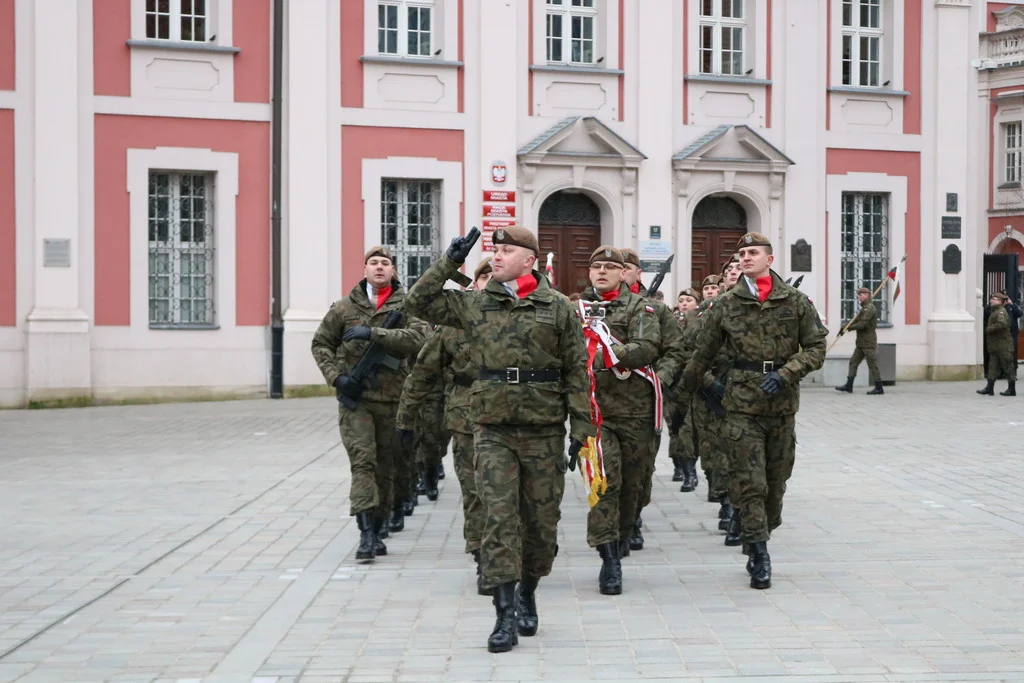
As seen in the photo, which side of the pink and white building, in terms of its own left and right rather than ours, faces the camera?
front

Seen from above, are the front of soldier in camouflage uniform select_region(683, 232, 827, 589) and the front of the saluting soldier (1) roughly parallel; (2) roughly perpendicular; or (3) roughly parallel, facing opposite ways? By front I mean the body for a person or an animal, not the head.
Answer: roughly parallel

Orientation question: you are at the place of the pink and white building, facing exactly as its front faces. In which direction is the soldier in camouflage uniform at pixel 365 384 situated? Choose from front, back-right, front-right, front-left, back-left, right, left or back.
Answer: front

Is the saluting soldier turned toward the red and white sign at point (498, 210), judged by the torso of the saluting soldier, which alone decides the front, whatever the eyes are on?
no

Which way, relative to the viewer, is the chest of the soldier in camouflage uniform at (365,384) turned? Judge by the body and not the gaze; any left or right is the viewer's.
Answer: facing the viewer

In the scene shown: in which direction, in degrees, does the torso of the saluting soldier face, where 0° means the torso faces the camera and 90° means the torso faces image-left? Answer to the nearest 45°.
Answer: approximately 0°

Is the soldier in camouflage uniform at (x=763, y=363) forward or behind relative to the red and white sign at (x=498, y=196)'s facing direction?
forward

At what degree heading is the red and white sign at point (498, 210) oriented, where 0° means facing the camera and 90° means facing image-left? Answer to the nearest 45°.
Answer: approximately 0°

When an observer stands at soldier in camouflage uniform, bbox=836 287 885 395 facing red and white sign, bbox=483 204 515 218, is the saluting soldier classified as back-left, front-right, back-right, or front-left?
front-left

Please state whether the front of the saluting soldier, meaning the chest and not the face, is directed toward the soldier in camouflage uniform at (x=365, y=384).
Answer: no

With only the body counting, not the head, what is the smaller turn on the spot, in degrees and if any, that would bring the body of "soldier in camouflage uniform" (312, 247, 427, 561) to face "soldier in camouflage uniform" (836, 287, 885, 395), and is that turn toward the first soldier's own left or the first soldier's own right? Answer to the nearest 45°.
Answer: approximately 135° to the first soldier's own left

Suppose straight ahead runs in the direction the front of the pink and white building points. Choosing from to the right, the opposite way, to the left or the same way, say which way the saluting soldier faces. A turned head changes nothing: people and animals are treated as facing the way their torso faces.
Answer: the same way

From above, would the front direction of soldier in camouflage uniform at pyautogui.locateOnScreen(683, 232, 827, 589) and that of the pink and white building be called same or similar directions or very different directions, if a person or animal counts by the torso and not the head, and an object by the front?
same or similar directions

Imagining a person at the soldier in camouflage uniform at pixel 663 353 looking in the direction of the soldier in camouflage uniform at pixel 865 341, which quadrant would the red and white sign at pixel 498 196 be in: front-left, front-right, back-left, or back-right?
front-left

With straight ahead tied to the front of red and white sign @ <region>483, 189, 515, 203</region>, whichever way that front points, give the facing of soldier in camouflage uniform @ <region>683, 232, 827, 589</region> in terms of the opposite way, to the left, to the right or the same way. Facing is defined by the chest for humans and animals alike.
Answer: the same way

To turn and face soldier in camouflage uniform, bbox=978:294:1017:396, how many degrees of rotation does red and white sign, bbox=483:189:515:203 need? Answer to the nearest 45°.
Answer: approximately 90° to its left

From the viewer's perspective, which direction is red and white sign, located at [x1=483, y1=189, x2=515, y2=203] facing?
toward the camera

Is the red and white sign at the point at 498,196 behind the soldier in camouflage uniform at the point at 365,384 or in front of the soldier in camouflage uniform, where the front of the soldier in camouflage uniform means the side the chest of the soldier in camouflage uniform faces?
behind

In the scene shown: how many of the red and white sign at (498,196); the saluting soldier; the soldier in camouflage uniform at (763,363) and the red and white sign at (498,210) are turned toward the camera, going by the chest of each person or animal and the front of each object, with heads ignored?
4

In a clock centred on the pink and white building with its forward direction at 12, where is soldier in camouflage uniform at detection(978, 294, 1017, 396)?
The soldier in camouflage uniform is roughly at 9 o'clock from the pink and white building.
